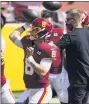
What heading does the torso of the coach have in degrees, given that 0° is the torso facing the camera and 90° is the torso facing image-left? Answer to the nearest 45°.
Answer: approximately 135°

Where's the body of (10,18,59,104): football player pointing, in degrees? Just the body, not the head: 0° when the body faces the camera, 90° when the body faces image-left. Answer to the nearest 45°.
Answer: approximately 45°

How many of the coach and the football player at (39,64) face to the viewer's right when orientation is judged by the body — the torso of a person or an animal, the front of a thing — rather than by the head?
0

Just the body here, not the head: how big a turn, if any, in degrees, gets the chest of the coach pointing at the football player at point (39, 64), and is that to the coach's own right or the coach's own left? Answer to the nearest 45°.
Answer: approximately 45° to the coach's own left

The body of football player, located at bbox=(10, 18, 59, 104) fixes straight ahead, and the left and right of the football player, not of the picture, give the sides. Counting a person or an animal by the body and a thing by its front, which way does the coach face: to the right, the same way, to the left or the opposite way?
to the right

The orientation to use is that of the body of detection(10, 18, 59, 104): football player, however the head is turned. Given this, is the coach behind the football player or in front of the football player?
behind
